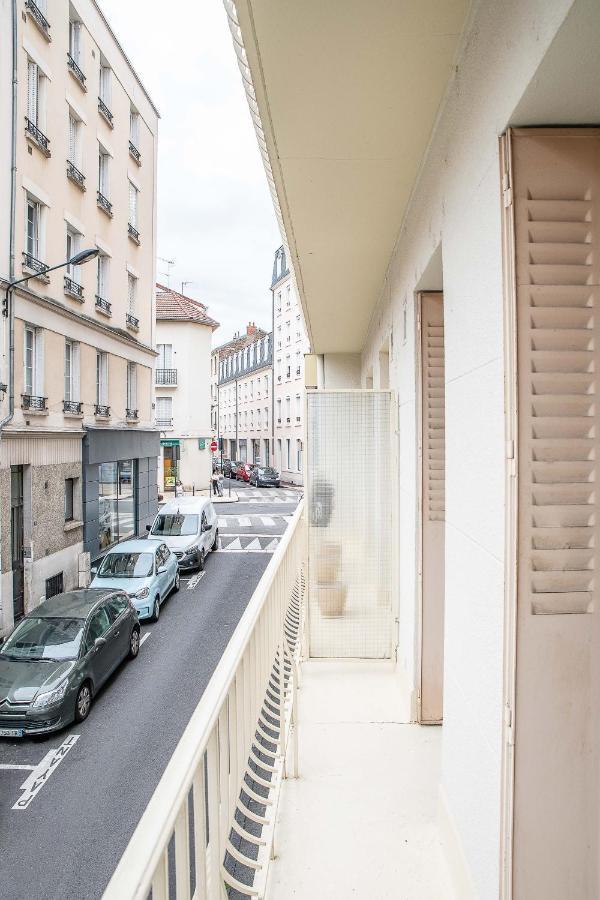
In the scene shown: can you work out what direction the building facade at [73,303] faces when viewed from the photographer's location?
facing the viewer and to the right of the viewer

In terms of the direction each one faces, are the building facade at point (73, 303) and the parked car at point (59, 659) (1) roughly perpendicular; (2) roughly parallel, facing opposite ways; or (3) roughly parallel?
roughly perpendicular

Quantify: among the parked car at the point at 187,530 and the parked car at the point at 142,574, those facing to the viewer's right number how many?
0

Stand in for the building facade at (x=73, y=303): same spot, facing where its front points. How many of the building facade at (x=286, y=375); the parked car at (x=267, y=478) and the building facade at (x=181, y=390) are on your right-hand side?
0

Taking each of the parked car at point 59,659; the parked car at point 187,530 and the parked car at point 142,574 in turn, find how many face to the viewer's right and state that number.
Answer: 0

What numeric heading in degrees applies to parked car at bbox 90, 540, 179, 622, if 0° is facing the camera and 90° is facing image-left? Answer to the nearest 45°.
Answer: approximately 45°

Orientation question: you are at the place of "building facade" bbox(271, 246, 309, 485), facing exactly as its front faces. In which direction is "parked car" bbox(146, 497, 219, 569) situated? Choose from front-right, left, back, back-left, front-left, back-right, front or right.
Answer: front-left

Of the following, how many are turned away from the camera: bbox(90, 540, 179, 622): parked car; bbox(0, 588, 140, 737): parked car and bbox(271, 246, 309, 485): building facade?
0

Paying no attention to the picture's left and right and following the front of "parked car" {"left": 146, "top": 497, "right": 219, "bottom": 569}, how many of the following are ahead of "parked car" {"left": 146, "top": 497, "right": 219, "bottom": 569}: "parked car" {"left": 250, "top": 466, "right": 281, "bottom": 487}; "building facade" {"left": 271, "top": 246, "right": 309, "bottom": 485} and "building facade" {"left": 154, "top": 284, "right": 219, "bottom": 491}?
0

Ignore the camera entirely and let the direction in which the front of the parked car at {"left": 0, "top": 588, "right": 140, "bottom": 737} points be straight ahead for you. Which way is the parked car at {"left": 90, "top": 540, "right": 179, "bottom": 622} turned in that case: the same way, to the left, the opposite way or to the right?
the same way

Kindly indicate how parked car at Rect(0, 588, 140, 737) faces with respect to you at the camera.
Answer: facing the viewer and to the left of the viewer
